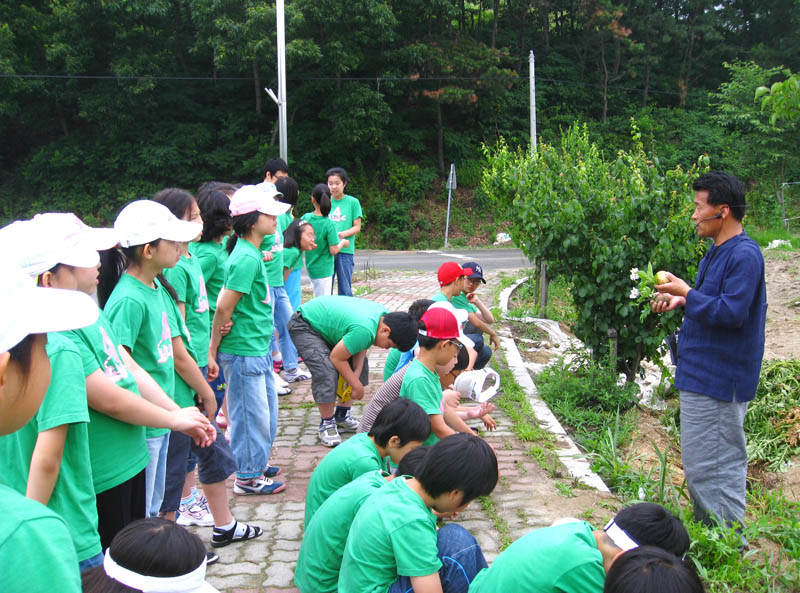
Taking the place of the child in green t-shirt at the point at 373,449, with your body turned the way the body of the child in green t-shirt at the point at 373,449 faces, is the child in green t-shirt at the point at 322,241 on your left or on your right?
on your left

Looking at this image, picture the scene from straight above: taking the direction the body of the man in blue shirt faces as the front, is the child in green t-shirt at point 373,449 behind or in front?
in front

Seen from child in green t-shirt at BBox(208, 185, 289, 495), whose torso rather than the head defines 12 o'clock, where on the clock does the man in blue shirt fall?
The man in blue shirt is roughly at 1 o'clock from the child in green t-shirt.

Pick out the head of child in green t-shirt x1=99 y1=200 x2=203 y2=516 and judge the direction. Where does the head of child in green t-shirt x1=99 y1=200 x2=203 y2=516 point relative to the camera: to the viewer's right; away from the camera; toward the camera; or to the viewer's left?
to the viewer's right

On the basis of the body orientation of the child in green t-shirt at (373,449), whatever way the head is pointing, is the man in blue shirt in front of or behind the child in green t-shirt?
in front

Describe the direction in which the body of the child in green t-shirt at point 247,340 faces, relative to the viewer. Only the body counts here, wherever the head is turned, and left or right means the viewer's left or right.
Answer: facing to the right of the viewer

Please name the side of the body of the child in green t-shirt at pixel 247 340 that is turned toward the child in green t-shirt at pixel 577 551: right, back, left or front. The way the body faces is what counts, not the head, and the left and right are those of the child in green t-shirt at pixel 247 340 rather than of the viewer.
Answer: right

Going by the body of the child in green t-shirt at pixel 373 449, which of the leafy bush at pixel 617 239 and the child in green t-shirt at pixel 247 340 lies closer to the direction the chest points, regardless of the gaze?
the leafy bush

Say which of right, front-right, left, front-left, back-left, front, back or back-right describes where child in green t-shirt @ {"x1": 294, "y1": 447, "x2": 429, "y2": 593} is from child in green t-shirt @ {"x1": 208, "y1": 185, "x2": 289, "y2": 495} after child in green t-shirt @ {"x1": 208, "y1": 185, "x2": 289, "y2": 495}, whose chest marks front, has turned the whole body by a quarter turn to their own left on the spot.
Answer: back

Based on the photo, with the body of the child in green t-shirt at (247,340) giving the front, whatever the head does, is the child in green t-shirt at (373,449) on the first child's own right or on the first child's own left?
on the first child's own right

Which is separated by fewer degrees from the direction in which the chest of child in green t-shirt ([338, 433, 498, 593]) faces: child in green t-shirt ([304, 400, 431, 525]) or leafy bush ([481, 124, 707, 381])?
the leafy bush

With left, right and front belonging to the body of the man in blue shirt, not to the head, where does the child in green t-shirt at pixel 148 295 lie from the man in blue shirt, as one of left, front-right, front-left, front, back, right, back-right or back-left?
front-left
